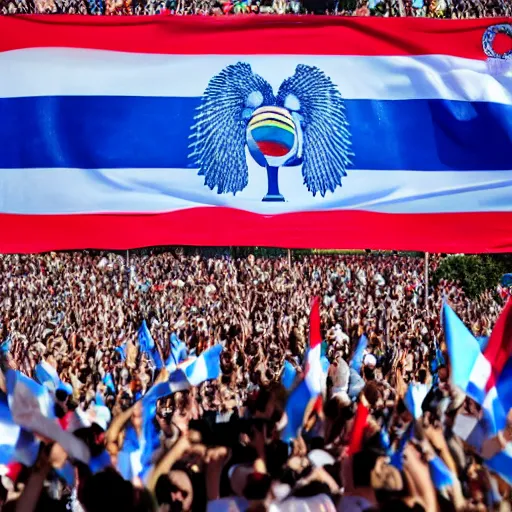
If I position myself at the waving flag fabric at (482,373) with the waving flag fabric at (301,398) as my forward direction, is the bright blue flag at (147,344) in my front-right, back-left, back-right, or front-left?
front-right

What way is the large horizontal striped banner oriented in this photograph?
toward the camera

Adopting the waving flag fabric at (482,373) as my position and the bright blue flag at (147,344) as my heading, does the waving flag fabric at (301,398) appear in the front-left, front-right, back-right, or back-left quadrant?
front-left
